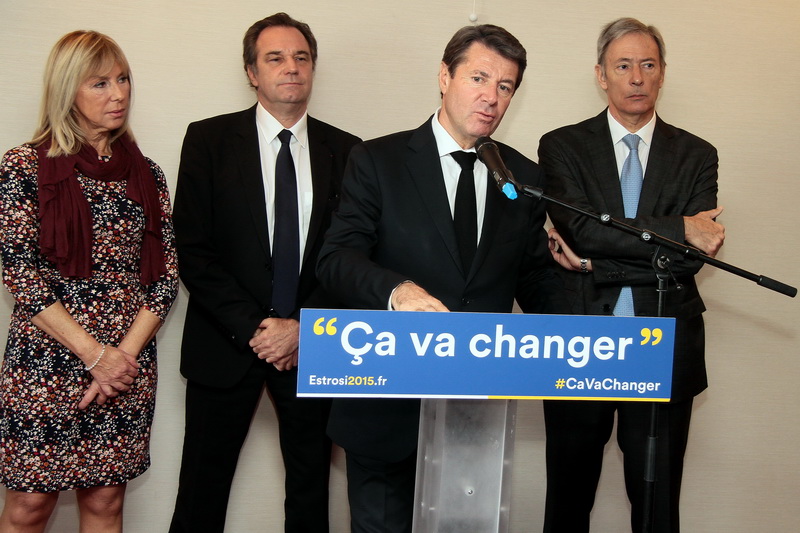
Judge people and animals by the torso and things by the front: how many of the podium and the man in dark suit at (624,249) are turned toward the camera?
2

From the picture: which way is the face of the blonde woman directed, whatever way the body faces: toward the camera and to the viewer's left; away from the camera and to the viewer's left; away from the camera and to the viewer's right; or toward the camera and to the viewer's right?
toward the camera and to the viewer's right

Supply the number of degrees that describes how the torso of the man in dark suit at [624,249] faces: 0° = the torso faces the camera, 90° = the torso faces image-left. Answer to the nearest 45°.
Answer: approximately 0°

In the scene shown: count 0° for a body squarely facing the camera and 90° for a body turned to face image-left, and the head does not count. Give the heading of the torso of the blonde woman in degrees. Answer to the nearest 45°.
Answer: approximately 315°
